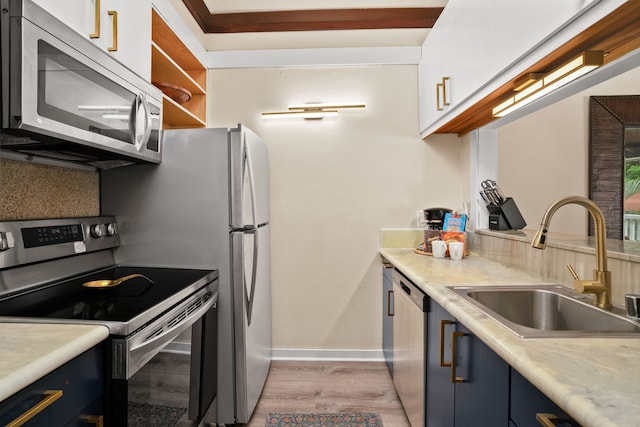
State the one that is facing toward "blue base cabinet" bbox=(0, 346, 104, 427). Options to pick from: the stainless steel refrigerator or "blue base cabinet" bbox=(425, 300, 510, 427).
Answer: "blue base cabinet" bbox=(425, 300, 510, 427)

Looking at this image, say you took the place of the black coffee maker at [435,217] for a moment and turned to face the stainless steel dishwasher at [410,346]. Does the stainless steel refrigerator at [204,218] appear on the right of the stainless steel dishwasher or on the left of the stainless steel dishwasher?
right

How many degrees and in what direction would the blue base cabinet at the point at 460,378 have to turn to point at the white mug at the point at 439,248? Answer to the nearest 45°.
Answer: approximately 135° to its right

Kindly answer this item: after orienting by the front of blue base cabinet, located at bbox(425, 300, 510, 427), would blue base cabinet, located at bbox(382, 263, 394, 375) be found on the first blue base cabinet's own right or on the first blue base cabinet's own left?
on the first blue base cabinet's own right

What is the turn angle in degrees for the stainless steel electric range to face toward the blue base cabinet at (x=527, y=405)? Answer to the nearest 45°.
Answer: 0° — it already faces it

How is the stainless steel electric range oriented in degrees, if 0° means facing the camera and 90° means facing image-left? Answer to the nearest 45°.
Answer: approximately 315°

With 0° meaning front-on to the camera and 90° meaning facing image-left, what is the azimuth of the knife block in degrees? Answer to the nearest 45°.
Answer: approximately 45°

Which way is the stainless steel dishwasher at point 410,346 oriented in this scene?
to the viewer's left

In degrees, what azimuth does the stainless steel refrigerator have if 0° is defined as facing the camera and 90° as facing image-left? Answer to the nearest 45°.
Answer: approximately 270°

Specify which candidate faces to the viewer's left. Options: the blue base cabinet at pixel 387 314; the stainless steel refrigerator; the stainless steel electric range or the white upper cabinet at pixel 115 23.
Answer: the blue base cabinet

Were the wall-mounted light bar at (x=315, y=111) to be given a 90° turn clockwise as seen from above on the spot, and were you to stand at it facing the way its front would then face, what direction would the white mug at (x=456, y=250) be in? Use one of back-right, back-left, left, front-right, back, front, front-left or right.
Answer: back-left
